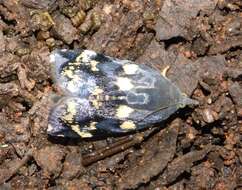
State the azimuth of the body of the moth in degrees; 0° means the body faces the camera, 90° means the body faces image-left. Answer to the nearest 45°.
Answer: approximately 270°
